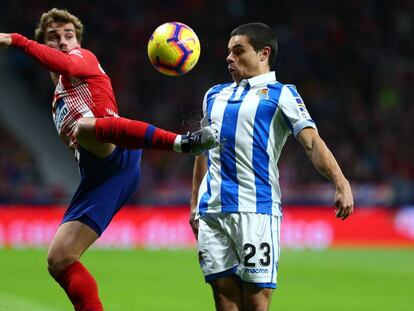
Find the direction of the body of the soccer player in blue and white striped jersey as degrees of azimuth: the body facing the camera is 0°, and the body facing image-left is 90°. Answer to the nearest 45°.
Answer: approximately 45°

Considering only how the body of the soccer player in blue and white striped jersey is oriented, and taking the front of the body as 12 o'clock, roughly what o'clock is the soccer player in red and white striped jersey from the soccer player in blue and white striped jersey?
The soccer player in red and white striped jersey is roughly at 2 o'clock from the soccer player in blue and white striped jersey.
